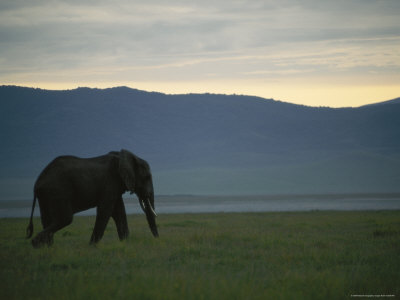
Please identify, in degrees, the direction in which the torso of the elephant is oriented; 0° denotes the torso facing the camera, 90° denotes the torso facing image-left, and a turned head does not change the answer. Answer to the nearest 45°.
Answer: approximately 270°
